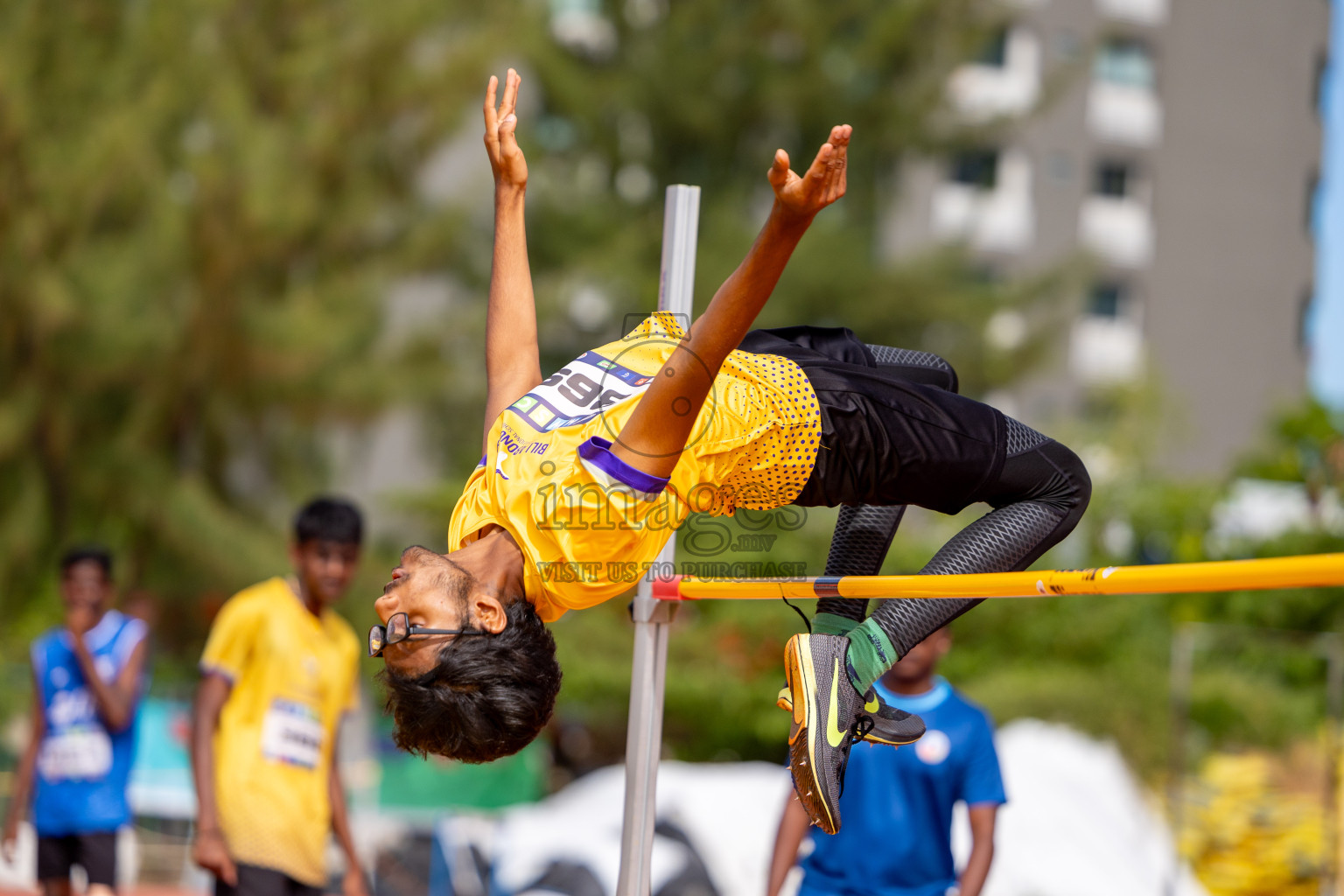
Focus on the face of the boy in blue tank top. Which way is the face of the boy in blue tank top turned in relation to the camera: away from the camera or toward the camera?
toward the camera

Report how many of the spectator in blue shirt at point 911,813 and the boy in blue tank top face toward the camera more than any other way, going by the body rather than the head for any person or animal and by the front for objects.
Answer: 2

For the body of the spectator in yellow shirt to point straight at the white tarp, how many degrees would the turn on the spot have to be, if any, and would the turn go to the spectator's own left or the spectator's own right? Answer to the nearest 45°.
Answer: approximately 90° to the spectator's own left

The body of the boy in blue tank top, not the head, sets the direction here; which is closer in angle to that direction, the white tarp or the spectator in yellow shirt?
the spectator in yellow shirt

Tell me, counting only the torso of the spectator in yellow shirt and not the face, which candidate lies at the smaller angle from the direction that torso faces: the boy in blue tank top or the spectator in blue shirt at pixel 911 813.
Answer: the spectator in blue shirt

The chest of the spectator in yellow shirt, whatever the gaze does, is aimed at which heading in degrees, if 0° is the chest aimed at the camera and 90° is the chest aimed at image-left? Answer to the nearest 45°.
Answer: approximately 315°

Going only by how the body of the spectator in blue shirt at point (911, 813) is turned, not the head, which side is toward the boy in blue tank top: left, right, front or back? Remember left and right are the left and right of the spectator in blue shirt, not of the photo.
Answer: right

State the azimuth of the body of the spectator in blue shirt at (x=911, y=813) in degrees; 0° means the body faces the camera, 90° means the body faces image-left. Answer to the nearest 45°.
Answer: approximately 0°

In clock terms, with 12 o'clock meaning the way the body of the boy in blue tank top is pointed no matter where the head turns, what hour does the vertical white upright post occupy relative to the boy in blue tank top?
The vertical white upright post is roughly at 11 o'clock from the boy in blue tank top.

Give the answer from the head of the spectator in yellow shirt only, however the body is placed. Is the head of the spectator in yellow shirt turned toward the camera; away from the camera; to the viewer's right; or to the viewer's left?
toward the camera

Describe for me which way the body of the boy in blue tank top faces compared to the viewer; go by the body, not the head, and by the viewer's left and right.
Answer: facing the viewer

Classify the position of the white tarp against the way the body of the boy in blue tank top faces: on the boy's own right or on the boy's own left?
on the boy's own left
